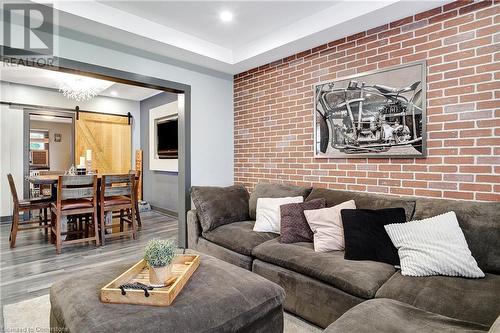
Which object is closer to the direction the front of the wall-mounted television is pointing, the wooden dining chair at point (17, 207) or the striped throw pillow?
the wooden dining chair

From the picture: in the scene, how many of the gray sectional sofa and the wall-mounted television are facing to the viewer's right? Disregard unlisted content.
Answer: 0

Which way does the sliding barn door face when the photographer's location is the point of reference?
facing the viewer

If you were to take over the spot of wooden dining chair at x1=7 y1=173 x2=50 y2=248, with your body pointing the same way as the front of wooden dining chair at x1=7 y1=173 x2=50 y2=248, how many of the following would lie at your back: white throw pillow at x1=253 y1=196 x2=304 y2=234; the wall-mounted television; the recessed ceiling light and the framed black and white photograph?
0

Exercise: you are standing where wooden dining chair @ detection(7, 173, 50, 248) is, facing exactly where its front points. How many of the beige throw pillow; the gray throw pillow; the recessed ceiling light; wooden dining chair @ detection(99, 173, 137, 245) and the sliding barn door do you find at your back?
0

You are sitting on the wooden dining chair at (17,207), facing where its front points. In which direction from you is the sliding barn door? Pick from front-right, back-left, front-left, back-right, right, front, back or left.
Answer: front-left

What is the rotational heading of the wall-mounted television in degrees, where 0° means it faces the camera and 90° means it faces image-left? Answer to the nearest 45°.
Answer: approximately 45°

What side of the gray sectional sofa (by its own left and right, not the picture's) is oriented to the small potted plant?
front

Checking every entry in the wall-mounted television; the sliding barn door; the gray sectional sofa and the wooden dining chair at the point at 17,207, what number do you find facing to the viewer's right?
1

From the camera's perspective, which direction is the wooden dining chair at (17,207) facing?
to the viewer's right

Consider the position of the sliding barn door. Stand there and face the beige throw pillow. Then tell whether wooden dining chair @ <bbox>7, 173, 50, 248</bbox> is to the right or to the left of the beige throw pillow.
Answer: right

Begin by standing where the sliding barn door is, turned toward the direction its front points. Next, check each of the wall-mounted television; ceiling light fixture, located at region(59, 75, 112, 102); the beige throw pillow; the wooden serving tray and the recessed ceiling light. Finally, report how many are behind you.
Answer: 0

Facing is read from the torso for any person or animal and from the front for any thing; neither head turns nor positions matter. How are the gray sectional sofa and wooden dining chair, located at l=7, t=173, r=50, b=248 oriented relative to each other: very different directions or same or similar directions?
very different directions

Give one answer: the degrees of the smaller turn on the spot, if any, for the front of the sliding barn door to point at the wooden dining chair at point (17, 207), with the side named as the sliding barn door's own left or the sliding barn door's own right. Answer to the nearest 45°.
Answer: approximately 45° to the sliding barn door's own right

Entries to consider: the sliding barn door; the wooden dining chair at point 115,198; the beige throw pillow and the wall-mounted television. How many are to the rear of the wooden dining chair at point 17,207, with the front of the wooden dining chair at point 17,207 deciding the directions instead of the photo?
0
